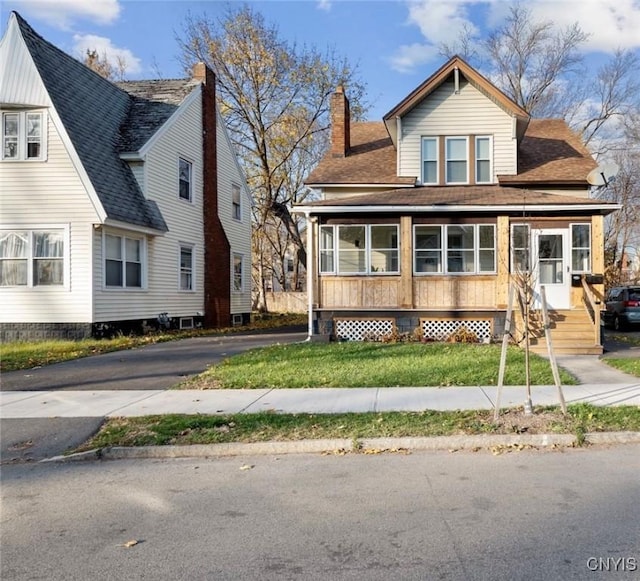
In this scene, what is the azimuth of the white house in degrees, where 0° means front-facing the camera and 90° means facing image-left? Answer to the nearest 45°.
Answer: approximately 45°

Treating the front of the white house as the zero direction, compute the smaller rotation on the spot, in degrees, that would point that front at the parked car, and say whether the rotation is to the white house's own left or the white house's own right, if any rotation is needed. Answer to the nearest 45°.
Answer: approximately 135° to the white house's own left
